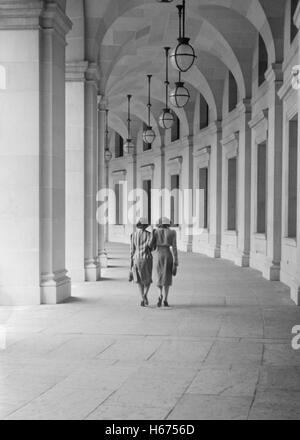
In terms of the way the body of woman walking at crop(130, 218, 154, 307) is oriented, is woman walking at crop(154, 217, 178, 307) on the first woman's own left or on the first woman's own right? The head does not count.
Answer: on the first woman's own right

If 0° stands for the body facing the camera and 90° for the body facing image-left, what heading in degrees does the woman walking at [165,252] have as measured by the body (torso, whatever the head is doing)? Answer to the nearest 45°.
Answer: approximately 180°

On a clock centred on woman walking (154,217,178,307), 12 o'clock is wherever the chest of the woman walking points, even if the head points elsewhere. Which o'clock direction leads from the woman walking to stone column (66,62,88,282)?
The stone column is roughly at 11 o'clock from the woman walking.

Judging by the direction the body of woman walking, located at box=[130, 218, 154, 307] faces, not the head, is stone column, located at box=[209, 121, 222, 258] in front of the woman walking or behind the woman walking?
in front

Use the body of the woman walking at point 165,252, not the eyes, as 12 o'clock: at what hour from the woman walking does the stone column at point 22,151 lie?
The stone column is roughly at 9 o'clock from the woman walking.

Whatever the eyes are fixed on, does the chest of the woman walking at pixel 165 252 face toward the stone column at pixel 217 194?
yes

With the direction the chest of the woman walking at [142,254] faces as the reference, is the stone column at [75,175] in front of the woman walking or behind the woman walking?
in front

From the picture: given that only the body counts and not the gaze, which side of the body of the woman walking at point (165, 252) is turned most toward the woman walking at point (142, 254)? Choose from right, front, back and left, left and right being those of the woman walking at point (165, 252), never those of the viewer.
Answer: left

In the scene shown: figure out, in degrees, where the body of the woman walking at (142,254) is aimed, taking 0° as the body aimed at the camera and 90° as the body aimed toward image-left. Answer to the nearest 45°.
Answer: approximately 180°

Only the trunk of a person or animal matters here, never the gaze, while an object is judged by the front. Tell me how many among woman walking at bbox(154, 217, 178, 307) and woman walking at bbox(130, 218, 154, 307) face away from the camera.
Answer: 2
